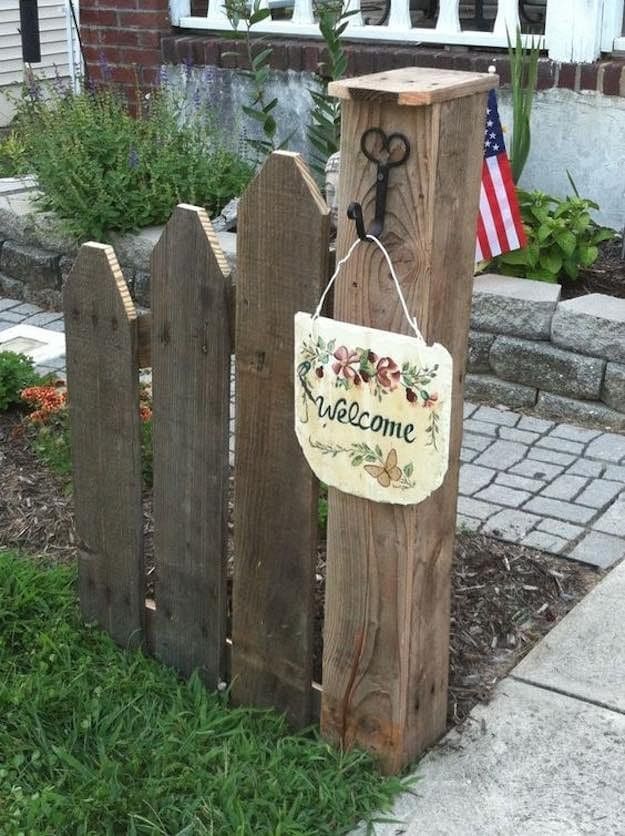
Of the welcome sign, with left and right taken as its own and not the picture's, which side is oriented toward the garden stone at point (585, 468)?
back

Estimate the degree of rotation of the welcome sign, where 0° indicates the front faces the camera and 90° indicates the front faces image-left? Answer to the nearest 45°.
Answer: approximately 45°

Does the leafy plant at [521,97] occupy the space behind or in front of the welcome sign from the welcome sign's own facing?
behind

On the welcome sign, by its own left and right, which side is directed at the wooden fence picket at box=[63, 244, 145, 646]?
right

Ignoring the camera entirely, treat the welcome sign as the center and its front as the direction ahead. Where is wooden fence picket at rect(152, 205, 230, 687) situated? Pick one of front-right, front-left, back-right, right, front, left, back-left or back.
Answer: right

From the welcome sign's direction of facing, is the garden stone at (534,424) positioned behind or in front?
behind
